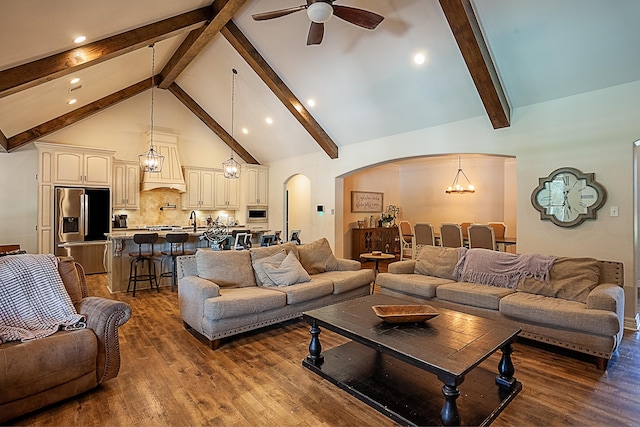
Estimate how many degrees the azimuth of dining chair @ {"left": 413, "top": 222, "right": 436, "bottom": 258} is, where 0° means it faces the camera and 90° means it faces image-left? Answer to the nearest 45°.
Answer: approximately 225°

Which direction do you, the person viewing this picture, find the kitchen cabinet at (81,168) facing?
facing the viewer

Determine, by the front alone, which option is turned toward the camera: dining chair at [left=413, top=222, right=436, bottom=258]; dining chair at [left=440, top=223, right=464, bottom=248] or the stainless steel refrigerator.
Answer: the stainless steel refrigerator

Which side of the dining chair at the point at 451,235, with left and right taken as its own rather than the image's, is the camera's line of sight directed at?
back

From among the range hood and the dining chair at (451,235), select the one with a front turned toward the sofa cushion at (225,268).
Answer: the range hood

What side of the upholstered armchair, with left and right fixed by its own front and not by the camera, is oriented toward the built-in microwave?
left

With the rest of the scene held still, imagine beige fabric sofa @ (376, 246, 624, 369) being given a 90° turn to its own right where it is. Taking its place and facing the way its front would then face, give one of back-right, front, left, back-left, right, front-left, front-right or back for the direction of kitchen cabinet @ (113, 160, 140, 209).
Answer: front-left

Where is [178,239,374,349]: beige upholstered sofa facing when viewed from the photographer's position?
facing the viewer and to the right of the viewer

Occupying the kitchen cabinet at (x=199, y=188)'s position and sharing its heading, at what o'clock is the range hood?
The range hood is roughly at 2 o'clock from the kitchen cabinet.

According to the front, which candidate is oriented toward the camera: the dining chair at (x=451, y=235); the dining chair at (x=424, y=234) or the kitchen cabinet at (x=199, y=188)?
the kitchen cabinet

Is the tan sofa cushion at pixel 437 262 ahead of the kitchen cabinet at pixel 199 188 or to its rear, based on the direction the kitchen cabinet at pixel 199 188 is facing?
ahead

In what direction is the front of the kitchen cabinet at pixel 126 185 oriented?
toward the camera

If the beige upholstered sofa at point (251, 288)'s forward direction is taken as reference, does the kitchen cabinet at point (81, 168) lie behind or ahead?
behind

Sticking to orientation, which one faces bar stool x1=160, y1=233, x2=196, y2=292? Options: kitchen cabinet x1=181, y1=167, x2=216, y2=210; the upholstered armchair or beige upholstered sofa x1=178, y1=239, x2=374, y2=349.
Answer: the kitchen cabinet

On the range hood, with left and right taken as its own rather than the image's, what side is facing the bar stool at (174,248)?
front

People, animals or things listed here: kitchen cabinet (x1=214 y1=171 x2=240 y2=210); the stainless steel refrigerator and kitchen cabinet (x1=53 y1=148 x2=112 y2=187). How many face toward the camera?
3

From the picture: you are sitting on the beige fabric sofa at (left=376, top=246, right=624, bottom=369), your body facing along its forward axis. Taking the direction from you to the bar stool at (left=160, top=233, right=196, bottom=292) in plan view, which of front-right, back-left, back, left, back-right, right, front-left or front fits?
front-right

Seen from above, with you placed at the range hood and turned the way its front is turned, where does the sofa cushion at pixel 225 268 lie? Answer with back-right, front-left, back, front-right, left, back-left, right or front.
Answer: front

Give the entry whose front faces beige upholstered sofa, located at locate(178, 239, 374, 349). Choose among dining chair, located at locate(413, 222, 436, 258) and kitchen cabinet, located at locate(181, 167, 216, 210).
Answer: the kitchen cabinet

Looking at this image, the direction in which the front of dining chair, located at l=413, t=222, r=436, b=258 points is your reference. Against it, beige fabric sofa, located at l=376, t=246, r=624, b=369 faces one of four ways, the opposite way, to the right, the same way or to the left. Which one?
the opposite way
